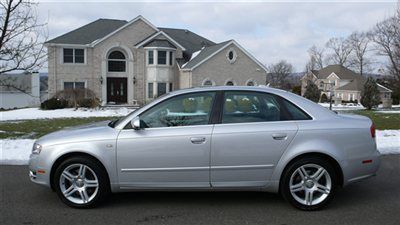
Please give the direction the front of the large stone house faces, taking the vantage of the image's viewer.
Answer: facing the viewer

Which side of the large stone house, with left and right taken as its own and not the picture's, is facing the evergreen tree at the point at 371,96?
left

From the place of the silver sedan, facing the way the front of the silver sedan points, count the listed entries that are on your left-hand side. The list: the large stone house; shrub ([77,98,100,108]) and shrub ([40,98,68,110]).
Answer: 0

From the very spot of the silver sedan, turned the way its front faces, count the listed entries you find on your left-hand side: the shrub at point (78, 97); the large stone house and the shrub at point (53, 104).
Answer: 0

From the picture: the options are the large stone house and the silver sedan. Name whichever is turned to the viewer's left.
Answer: the silver sedan

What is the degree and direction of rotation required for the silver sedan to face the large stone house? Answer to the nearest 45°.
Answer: approximately 90° to its right

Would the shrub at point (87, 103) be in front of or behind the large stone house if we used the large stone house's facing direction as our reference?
in front

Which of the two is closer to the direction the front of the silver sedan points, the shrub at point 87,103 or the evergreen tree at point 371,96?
the shrub

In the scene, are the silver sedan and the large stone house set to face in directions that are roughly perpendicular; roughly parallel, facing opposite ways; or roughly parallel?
roughly perpendicular

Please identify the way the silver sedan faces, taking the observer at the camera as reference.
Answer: facing to the left of the viewer

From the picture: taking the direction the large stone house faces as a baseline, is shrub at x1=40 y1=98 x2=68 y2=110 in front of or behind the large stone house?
in front

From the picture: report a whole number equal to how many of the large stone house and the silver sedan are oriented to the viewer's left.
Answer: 1

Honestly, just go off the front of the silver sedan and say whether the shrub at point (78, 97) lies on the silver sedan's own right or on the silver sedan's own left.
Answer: on the silver sedan's own right

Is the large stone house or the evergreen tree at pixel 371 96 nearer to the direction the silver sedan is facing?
the large stone house

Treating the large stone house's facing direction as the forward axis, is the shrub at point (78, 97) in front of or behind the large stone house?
in front

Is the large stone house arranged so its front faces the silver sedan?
yes

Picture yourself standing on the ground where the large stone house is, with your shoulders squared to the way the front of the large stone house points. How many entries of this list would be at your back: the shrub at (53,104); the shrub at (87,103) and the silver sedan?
0
